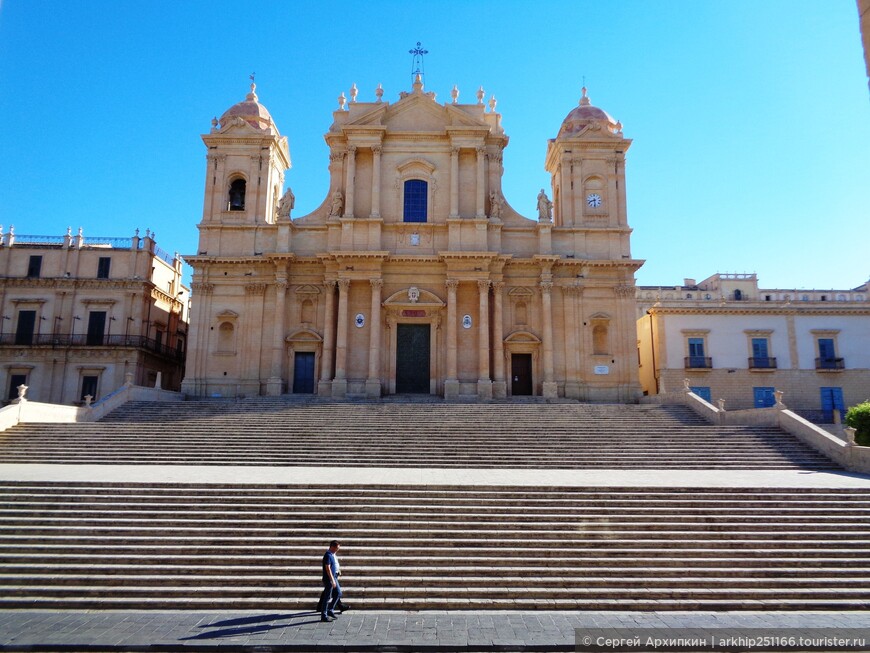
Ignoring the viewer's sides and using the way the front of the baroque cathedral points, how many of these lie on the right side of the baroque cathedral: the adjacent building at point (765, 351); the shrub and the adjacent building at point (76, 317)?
1

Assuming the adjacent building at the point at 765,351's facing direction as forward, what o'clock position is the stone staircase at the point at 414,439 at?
The stone staircase is roughly at 1 o'clock from the adjacent building.

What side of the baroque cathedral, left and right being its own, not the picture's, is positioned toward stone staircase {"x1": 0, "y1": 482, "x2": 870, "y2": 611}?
front

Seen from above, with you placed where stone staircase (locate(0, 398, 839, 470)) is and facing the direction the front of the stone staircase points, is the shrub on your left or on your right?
on your left

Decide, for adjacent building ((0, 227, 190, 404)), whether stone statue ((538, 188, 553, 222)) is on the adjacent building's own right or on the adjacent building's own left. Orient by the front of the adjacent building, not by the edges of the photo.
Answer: on the adjacent building's own left

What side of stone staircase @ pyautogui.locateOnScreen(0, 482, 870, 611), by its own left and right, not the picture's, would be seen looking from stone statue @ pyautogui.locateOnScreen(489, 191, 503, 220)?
back

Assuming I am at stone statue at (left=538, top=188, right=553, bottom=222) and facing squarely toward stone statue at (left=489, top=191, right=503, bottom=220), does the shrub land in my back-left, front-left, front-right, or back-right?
back-left

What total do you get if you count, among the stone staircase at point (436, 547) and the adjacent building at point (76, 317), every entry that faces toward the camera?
2

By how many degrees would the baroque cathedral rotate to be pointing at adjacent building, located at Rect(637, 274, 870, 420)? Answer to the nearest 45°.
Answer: approximately 90° to its left

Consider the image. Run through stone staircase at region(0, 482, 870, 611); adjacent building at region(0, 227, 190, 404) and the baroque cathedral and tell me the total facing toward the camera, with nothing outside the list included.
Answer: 3

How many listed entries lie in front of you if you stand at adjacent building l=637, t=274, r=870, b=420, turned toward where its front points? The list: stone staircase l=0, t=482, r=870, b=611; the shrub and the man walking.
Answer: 3
